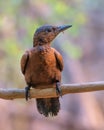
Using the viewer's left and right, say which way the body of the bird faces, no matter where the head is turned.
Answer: facing the viewer
